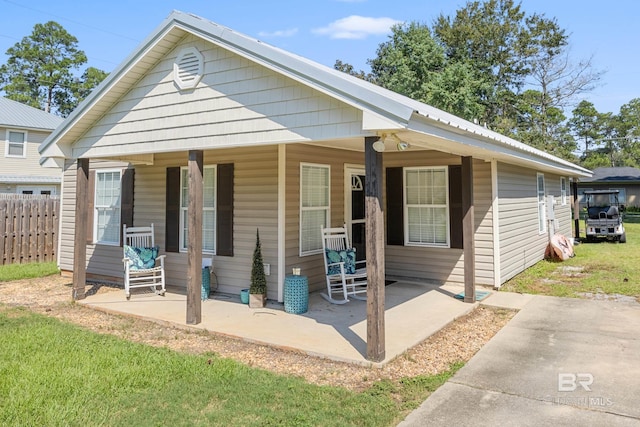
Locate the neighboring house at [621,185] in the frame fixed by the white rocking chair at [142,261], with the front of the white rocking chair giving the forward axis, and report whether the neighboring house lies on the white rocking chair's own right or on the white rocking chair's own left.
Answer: on the white rocking chair's own left

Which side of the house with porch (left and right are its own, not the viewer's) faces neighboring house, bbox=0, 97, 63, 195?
right

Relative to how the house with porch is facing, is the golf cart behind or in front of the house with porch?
behind

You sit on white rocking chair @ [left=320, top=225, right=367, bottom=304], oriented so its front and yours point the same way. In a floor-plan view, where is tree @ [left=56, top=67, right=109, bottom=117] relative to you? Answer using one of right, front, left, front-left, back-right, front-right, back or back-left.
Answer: back

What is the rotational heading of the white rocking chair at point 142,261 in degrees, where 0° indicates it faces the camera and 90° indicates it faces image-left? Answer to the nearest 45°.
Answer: approximately 315°

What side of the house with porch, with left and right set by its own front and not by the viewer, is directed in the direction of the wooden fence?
right

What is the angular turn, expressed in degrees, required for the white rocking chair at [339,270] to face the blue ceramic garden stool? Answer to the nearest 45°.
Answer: approximately 90° to its right

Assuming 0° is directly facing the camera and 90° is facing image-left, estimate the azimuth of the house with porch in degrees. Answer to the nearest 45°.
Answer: approximately 45°
